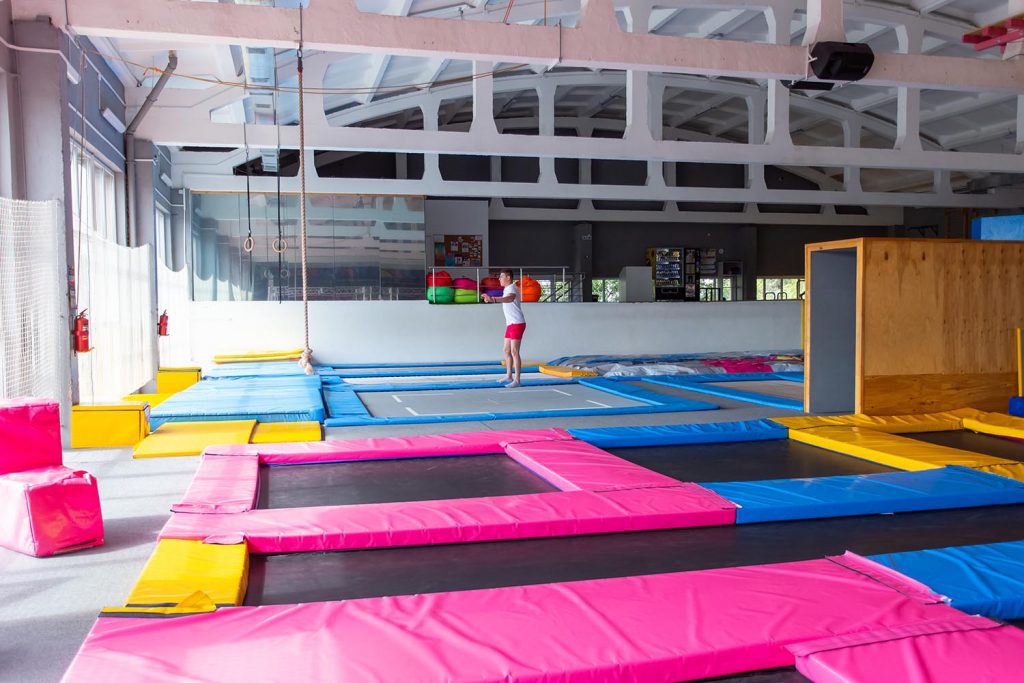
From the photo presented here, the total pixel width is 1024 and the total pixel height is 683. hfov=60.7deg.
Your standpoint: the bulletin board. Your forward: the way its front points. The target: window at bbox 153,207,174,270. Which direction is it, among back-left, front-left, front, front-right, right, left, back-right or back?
front-right

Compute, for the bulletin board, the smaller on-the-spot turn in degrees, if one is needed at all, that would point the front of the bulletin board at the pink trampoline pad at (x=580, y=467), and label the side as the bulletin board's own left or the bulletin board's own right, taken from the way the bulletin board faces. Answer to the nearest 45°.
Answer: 0° — it already faces it

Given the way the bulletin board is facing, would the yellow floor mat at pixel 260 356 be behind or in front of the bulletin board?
in front

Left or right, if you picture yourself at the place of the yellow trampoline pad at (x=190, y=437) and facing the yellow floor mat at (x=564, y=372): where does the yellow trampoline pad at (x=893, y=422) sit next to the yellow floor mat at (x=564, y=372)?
right

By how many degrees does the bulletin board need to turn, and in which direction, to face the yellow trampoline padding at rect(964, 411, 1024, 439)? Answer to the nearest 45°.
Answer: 0° — it already faces it

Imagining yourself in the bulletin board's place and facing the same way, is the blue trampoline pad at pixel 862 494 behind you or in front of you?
in front

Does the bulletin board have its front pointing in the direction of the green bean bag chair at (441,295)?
yes

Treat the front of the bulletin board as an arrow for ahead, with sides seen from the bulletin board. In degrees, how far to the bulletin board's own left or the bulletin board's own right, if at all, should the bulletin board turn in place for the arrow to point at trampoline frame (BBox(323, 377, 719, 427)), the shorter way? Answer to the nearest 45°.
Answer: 0° — it already faces it

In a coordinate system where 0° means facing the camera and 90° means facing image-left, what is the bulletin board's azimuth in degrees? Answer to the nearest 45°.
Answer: approximately 0°

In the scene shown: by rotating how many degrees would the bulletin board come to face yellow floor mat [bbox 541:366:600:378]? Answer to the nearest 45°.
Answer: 0° — it already faces it

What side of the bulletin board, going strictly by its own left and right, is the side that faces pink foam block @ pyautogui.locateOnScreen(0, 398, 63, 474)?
front

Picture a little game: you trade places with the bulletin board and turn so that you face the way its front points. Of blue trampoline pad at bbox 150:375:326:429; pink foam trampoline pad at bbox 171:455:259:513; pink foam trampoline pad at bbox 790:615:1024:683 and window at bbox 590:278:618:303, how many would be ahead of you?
3

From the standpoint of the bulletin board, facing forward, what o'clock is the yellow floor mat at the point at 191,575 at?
The yellow floor mat is roughly at 12 o'clock from the bulletin board.
